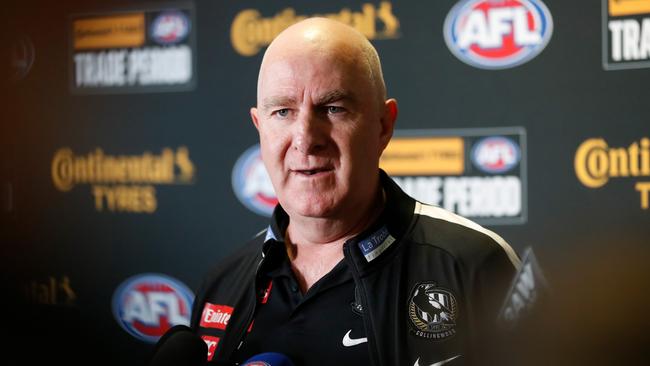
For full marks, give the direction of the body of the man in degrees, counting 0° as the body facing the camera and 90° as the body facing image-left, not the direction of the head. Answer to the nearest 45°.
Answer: approximately 45°
